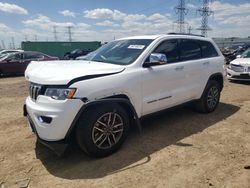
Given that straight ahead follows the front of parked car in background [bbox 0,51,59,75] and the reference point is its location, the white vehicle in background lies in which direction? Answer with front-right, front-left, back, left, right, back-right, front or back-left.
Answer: back-left

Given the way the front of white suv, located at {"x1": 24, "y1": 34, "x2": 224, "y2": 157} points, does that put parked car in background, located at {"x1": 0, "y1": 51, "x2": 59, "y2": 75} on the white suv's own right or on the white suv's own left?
on the white suv's own right

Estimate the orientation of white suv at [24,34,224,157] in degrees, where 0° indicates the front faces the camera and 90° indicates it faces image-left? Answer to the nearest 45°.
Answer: approximately 45°

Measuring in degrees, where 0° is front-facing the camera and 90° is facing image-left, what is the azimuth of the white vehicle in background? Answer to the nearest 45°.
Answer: approximately 45°

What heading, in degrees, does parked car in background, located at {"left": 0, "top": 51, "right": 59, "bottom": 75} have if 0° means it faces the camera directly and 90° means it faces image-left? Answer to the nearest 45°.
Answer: approximately 90°
